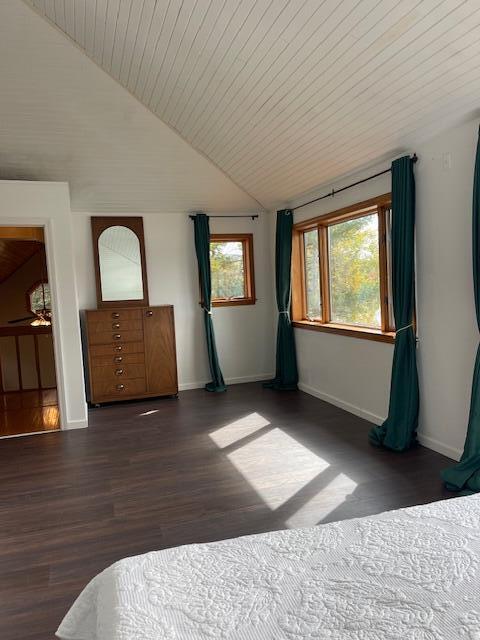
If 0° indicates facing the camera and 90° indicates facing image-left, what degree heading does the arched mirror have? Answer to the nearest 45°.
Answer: approximately 0°

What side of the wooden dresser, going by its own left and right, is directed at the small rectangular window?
left

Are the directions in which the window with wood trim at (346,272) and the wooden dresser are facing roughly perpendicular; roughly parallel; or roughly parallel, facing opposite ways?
roughly perpendicular

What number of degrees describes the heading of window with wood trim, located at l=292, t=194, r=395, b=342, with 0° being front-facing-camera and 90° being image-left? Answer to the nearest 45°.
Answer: approximately 45°

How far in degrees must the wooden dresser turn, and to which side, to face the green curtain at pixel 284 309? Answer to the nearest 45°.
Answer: approximately 90° to its left

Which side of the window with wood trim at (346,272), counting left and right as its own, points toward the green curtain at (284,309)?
right

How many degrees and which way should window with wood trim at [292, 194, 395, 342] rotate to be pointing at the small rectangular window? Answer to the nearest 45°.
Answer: approximately 90° to its right

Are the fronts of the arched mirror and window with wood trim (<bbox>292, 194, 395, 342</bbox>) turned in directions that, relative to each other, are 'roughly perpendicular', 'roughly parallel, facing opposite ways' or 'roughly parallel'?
roughly perpendicular
